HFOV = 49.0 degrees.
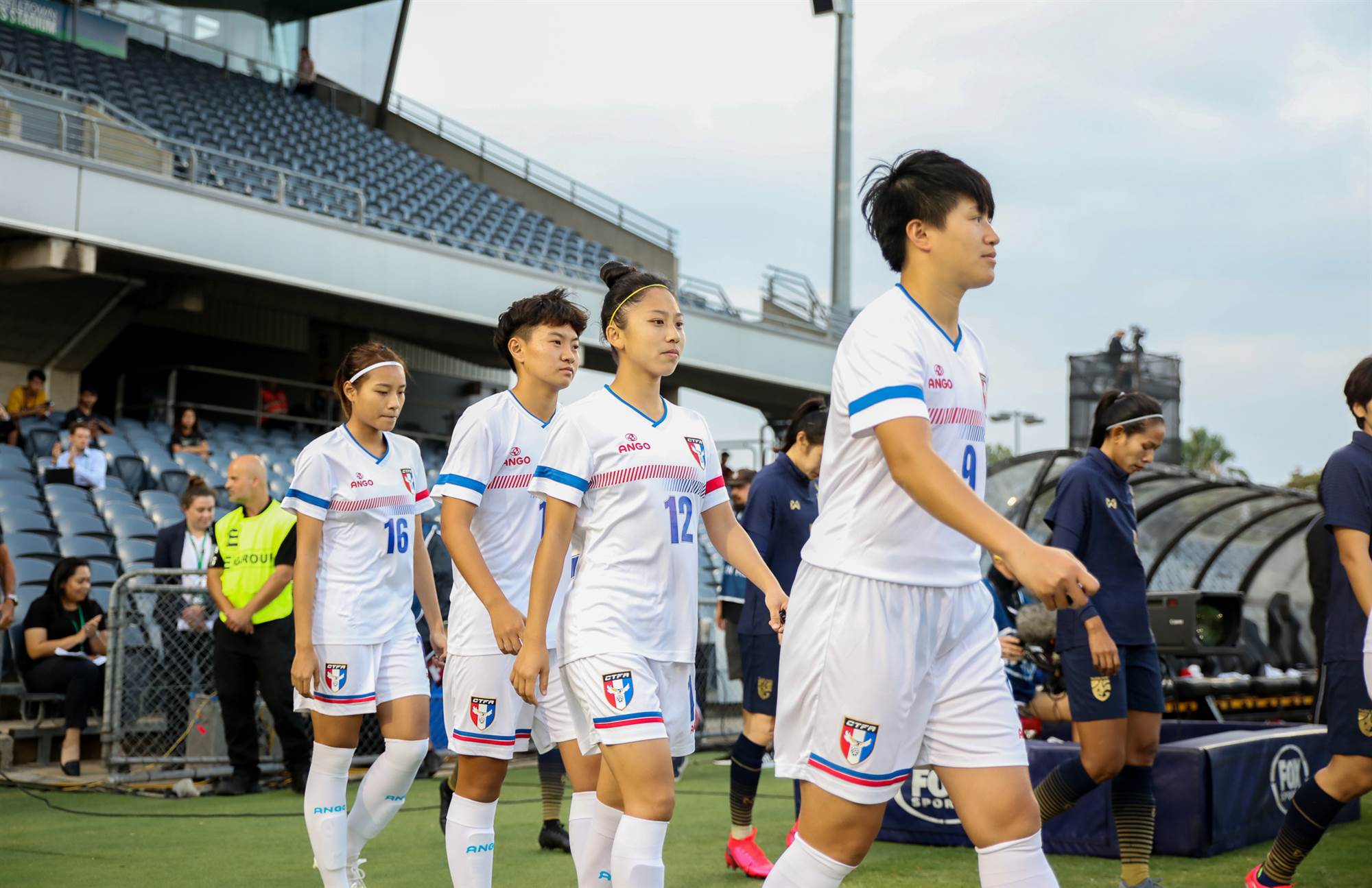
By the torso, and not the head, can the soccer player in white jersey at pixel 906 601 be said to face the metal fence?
no

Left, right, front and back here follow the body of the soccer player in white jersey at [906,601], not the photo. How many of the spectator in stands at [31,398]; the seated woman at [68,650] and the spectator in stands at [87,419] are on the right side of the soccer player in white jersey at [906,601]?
0

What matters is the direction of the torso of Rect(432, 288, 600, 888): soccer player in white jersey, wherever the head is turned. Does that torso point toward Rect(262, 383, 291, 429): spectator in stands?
no

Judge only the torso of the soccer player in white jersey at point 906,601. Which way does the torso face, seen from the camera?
to the viewer's right

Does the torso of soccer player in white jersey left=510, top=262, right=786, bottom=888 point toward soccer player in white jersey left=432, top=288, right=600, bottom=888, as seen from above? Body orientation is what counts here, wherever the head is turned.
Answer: no

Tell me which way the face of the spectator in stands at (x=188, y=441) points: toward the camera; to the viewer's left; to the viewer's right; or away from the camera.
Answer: toward the camera

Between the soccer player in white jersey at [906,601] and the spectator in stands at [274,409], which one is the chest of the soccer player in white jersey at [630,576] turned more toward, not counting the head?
the soccer player in white jersey

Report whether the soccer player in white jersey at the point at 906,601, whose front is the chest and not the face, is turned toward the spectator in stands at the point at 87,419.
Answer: no

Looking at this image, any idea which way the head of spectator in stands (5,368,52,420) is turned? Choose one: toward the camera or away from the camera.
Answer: toward the camera

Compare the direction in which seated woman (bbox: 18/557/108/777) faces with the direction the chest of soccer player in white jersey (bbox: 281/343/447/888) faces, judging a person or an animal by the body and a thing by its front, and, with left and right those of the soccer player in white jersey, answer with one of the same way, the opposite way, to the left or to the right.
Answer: the same way

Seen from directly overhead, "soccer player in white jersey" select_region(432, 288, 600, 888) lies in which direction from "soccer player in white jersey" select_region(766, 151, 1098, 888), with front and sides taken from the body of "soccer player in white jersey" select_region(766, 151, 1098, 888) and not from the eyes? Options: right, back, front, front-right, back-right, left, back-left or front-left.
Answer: back-left

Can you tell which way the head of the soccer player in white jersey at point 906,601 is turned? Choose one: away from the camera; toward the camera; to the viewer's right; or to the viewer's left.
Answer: to the viewer's right

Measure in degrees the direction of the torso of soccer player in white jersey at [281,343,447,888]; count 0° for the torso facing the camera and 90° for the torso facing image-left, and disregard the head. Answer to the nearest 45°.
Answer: approximately 315°

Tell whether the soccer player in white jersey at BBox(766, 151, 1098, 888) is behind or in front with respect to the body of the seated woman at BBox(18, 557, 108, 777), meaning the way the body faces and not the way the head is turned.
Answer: in front

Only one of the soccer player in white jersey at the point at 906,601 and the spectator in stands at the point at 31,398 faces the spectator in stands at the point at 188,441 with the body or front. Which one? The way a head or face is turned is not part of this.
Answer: the spectator in stands at the point at 31,398

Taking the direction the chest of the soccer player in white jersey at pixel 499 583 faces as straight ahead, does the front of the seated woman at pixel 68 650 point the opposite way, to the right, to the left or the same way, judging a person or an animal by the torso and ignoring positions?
the same way
